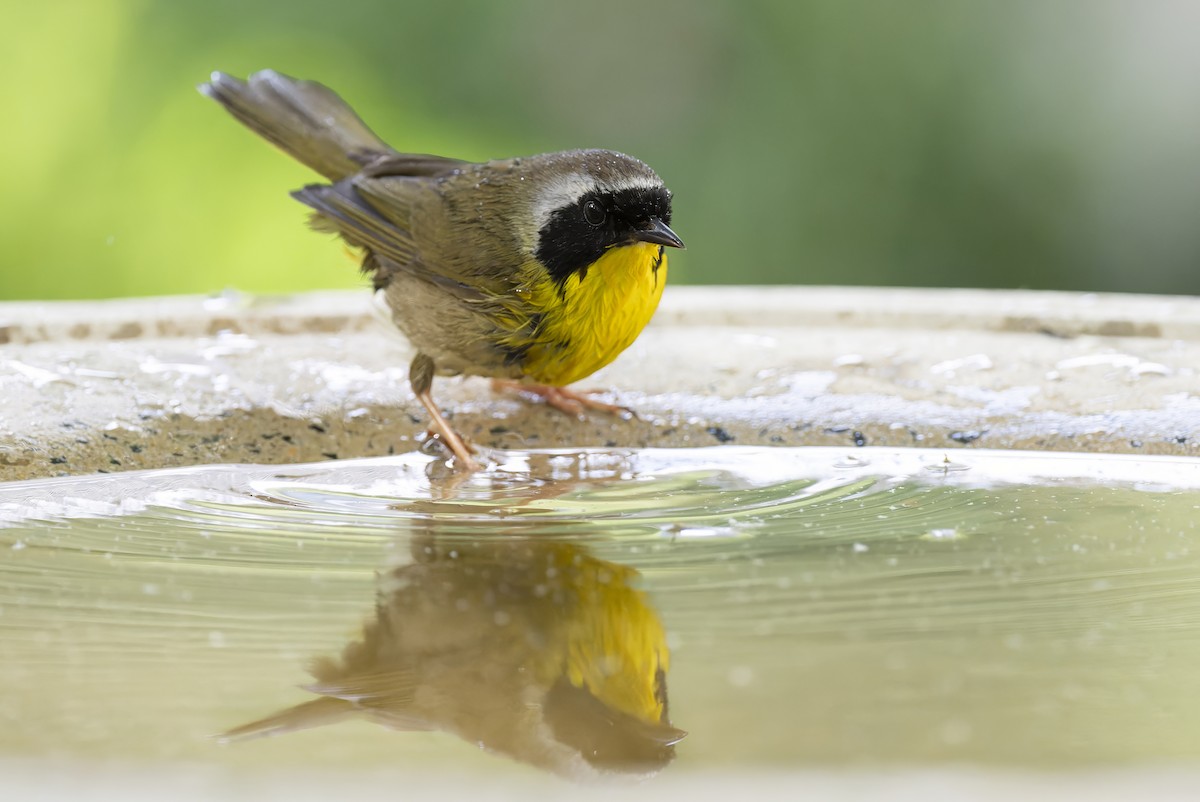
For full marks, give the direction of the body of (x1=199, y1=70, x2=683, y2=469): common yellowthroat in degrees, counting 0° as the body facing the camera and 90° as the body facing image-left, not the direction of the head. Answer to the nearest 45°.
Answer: approximately 315°
